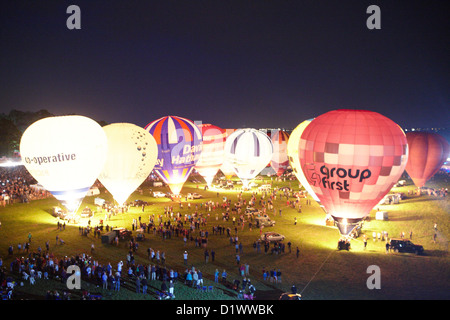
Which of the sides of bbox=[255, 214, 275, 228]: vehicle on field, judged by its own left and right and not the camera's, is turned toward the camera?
right

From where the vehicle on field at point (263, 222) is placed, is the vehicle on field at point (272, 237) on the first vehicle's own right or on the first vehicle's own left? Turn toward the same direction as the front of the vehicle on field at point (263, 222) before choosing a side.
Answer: on the first vehicle's own right

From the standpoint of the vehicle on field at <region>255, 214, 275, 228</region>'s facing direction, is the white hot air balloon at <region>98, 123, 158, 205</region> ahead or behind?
behind

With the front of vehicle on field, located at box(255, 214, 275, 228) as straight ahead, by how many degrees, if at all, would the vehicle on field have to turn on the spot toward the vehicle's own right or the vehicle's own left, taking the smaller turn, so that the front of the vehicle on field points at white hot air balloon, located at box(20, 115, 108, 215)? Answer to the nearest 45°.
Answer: approximately 135° to the vehicle's own right

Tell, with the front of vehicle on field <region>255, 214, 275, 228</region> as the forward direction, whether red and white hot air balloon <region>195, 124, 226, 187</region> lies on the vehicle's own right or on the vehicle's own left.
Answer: on the vehicle's own left

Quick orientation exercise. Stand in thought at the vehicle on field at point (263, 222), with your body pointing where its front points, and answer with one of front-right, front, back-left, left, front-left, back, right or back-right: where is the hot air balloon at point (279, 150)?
left

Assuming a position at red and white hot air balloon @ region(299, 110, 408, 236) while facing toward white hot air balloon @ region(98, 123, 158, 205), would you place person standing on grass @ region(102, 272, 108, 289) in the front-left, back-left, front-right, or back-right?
front-left

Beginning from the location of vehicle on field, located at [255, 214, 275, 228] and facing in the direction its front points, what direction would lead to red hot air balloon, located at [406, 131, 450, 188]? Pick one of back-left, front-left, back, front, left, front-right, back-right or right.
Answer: front-left
